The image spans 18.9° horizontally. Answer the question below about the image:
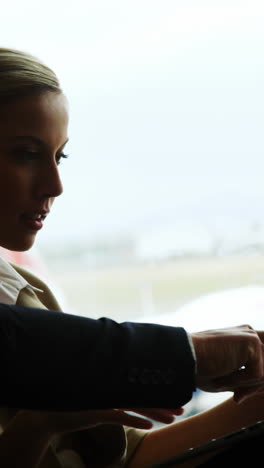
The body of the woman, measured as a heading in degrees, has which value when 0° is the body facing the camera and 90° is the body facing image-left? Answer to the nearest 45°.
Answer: approximately 315°
